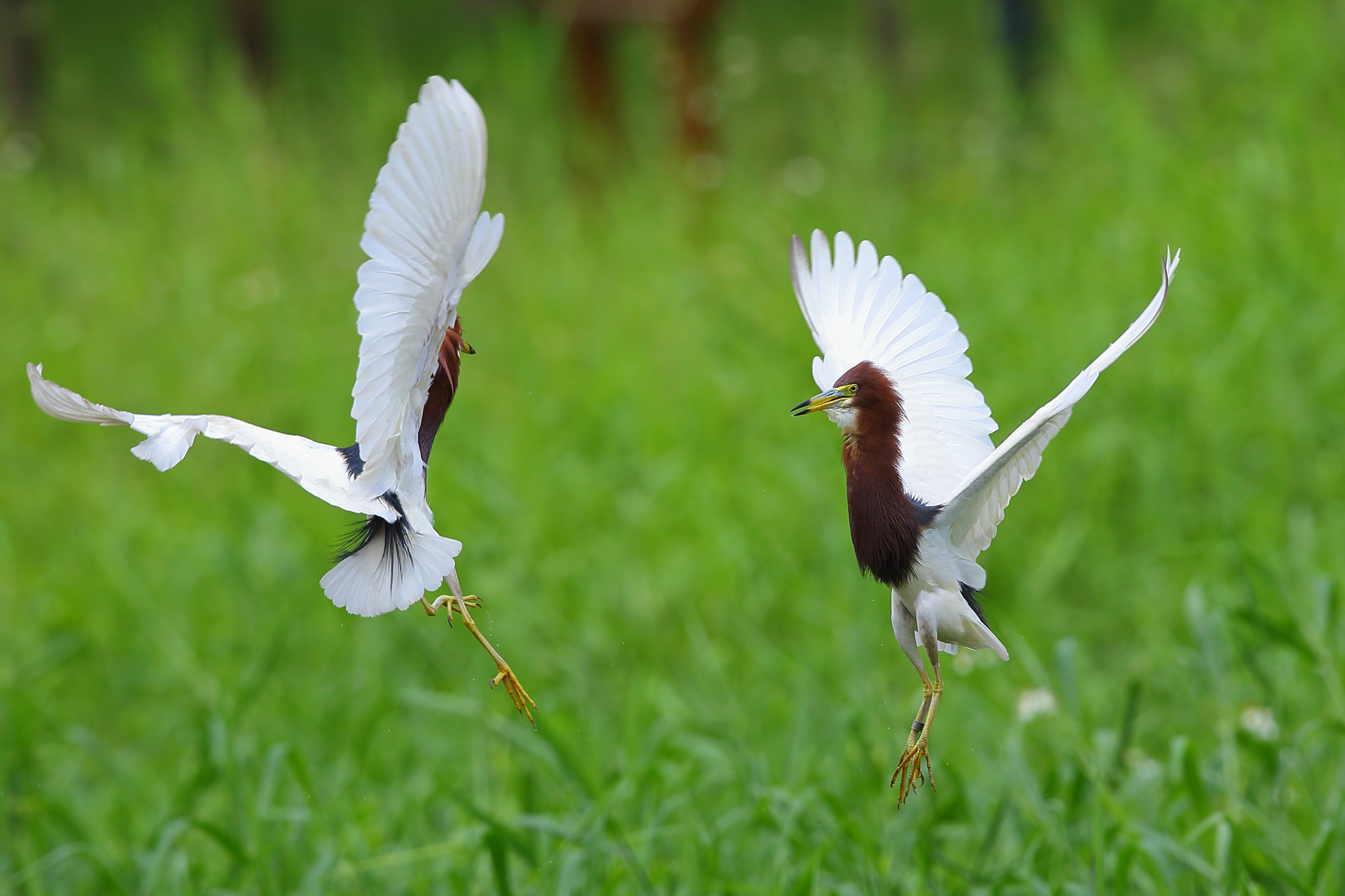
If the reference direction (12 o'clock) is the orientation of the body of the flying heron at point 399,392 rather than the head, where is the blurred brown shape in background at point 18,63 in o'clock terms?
The blurred brown shape in background is roughly at 10 o'clock from the flying heron.

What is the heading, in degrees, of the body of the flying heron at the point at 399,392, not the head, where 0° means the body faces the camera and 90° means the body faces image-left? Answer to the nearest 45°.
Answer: approximately 225°

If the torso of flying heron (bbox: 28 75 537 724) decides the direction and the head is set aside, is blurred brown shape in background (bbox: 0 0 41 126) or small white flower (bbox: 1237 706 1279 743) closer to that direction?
the small white flower

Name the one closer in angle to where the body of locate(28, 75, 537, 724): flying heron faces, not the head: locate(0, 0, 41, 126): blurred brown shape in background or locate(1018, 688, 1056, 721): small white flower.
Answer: the small white flower

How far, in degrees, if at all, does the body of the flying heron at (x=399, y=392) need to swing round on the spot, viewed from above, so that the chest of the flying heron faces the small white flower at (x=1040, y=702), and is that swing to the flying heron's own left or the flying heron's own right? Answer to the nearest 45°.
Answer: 0° — it already faces it
